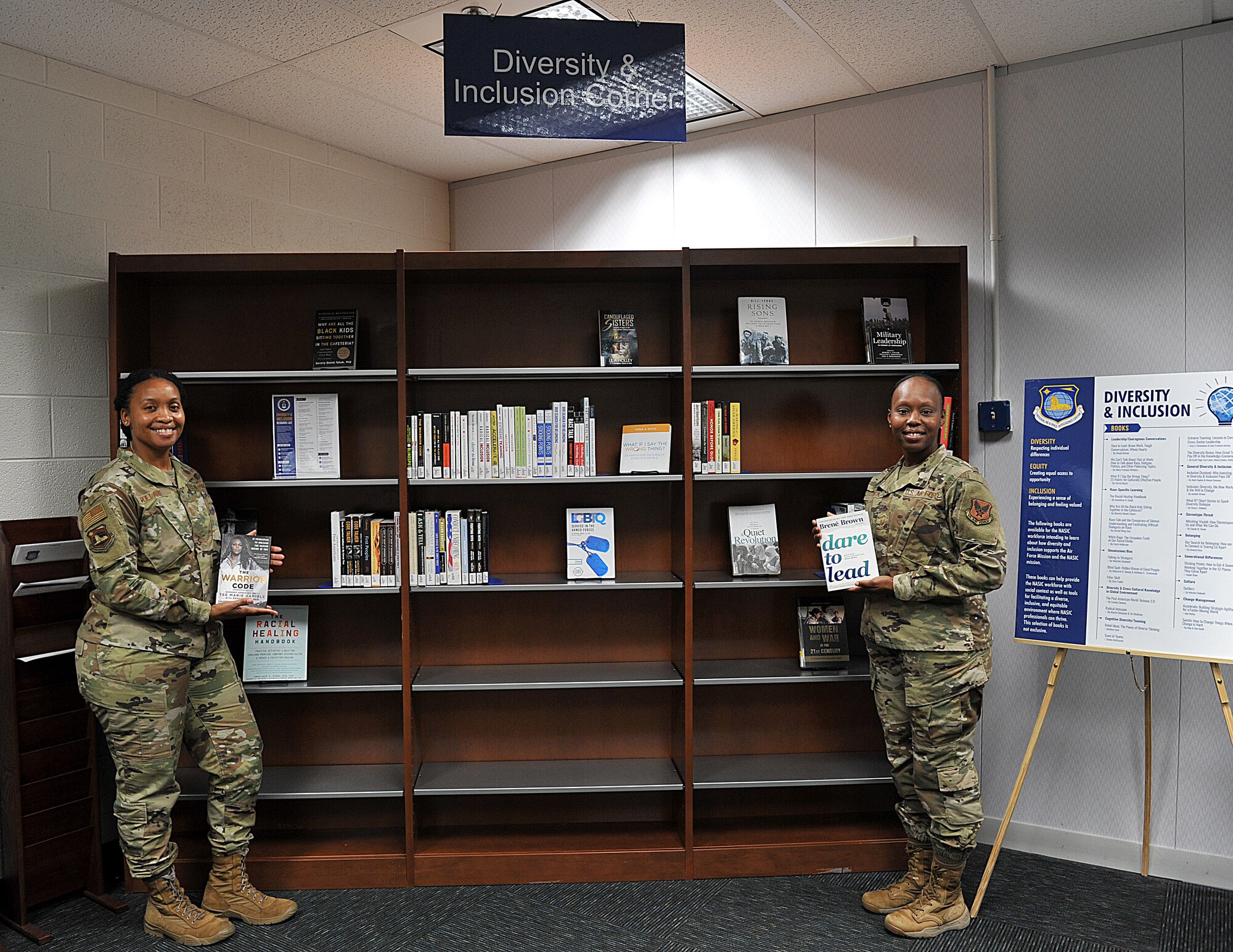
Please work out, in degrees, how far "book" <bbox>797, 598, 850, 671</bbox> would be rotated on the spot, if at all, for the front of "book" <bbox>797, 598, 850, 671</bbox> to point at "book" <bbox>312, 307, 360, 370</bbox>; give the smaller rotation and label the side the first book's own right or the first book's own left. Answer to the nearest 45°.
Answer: approximately 90° to the first book's own right

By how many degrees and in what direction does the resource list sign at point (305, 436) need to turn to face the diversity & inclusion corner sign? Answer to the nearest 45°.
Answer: approximately 45° to its left

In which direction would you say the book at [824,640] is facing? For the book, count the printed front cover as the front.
toward the camera

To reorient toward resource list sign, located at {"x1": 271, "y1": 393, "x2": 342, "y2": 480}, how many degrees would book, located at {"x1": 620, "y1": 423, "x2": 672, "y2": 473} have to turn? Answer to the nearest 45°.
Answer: approximately 90° to its right

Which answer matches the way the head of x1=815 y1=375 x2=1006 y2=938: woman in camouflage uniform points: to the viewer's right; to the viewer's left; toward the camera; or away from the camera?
toward the camera

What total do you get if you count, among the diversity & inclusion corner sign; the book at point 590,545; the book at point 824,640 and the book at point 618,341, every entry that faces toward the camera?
4

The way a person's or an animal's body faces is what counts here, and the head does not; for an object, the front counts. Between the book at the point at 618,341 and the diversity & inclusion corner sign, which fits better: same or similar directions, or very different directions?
same or similar directions

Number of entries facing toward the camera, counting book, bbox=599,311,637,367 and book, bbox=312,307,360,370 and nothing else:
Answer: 2

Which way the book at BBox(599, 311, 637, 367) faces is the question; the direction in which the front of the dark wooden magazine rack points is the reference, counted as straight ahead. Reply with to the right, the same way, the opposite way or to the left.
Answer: to the right

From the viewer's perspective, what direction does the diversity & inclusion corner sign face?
toward the camera

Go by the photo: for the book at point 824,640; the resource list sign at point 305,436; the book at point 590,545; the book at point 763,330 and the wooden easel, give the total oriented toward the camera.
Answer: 5

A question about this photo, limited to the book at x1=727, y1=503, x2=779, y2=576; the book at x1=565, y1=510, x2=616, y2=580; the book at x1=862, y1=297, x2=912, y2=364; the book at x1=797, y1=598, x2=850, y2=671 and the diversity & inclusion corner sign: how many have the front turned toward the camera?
5

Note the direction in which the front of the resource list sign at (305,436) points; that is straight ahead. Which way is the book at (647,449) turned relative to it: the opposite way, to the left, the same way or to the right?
the same way
